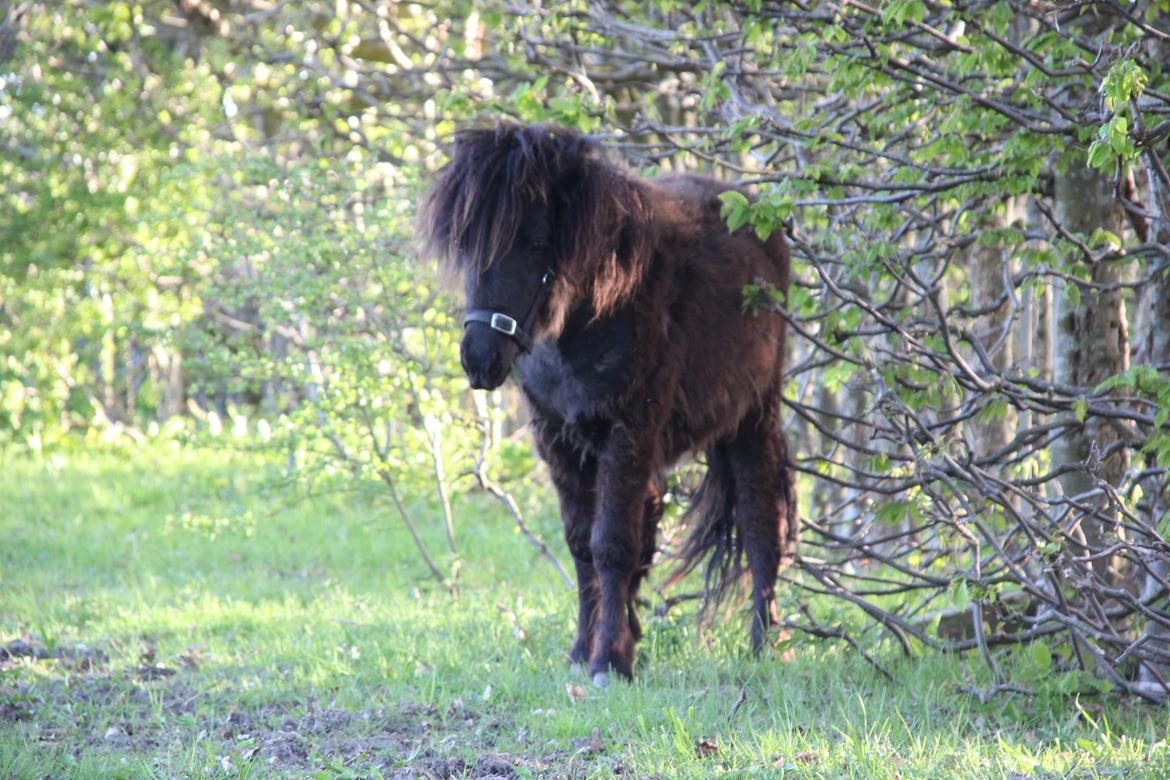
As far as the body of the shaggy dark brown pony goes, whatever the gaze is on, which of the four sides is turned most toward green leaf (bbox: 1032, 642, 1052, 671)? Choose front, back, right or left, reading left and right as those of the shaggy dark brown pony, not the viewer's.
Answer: left

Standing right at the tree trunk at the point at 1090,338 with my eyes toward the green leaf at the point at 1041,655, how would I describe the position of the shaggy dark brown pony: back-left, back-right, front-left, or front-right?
front-right

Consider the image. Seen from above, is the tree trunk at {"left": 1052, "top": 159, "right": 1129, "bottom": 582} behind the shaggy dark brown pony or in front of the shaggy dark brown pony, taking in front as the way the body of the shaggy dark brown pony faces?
behind

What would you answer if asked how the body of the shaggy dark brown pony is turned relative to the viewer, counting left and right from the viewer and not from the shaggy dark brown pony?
facing the viewer and to the left of the viewer
